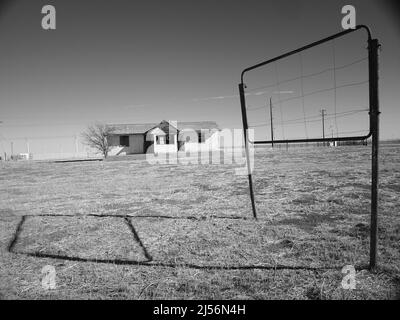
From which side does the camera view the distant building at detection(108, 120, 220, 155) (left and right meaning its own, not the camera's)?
front
